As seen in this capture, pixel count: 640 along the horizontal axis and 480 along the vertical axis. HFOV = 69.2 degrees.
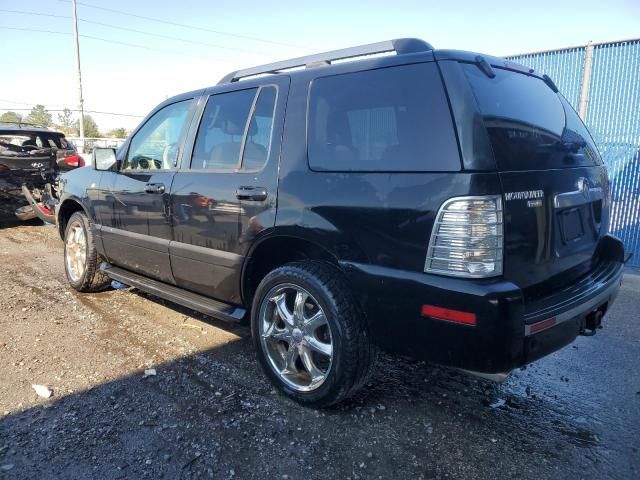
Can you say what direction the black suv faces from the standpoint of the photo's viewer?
facing away from the viewer and to the left of the viewer

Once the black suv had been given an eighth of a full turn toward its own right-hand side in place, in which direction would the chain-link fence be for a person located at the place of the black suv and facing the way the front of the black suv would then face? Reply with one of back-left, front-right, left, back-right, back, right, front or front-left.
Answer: front-right

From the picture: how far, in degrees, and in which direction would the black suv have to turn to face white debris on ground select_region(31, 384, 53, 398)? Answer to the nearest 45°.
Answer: approximately 45° to its left
